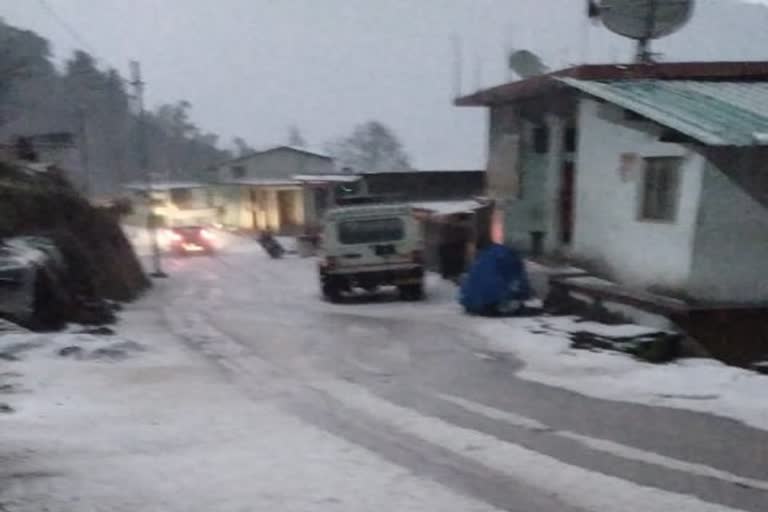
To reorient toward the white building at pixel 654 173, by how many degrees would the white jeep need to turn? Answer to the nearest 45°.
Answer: approximately 135° to its right

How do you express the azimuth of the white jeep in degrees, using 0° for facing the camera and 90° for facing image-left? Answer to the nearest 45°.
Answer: approximately 180°

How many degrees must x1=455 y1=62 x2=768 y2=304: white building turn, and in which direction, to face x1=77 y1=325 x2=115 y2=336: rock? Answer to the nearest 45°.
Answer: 0° — it already faces it

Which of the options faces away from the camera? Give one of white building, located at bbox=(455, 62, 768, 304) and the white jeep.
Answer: the white jeep

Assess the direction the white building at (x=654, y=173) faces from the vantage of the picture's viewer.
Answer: facing the viewer and to the left of the viewer

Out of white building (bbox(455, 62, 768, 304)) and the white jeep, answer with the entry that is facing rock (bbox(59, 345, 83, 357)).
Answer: the white building

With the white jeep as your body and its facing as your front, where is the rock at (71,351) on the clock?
The rock is roughly at 7 o'clock from the white jeep.

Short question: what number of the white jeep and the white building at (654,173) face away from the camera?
1

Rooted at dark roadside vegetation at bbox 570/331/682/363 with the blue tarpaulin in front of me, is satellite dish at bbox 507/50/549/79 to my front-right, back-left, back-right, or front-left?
front-right
